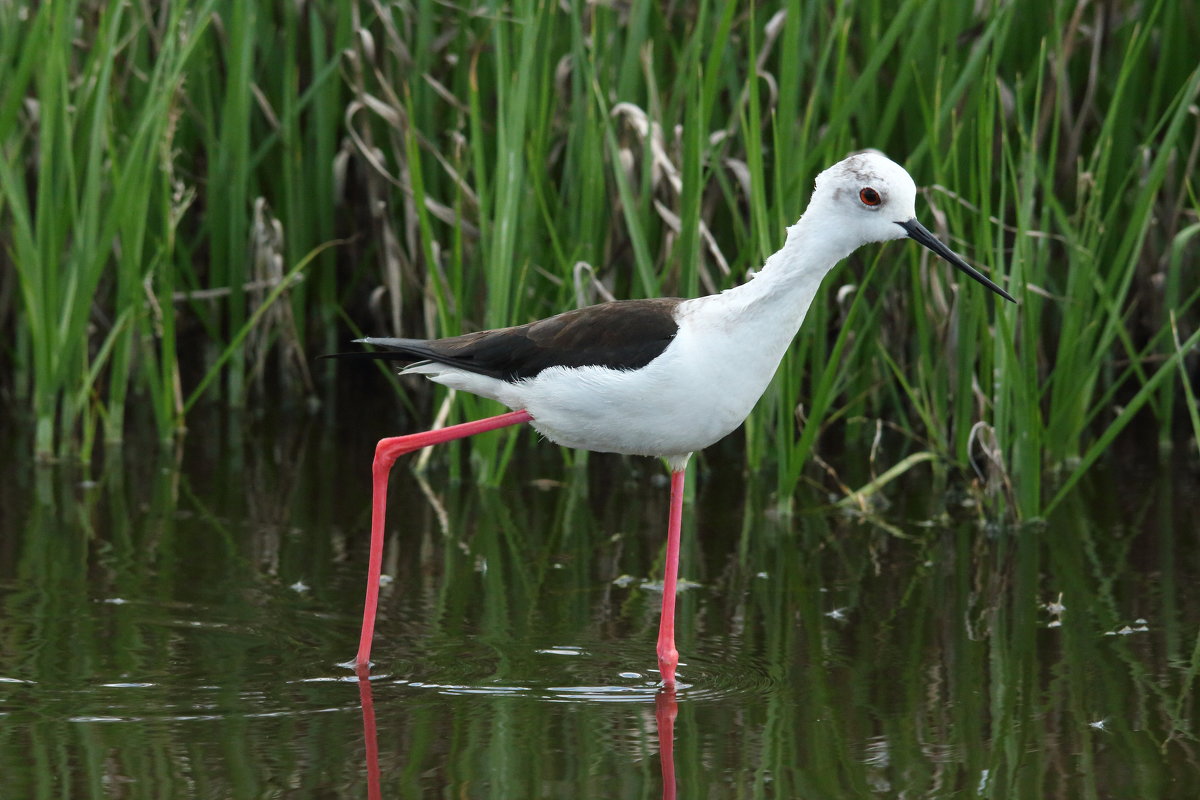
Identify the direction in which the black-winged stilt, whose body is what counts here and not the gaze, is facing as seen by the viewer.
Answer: to the viewer's right
